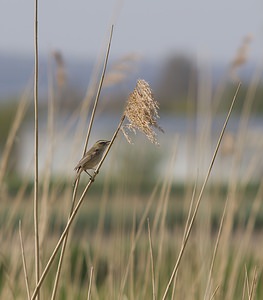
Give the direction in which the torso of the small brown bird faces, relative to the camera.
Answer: to the viewer's right
